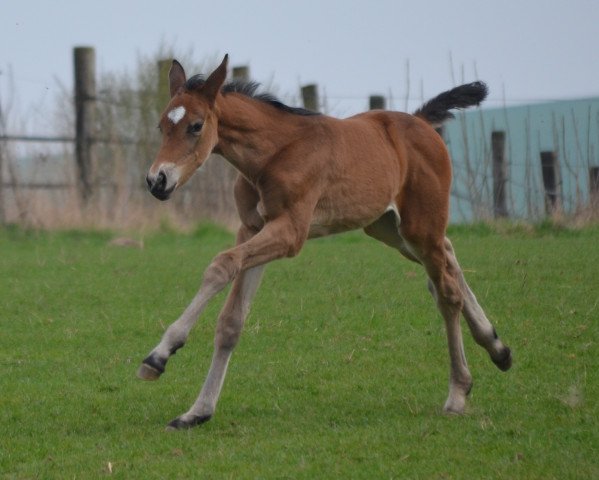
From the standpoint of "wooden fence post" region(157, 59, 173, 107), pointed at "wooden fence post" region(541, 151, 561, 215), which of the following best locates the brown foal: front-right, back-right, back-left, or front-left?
front-right

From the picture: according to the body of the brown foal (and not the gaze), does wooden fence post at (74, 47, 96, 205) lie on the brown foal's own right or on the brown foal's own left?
on the brown foal's own right

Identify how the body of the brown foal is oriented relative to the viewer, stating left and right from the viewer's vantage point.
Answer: facing the viewer and to the left of the viewer

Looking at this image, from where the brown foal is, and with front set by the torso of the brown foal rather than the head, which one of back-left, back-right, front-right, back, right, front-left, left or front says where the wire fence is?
back-right

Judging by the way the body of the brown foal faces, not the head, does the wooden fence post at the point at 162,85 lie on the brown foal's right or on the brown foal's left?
on the brown foal's right

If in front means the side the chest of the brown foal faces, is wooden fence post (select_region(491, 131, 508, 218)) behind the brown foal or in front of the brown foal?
behind

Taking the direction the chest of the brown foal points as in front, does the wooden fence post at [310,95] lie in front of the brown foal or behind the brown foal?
behind
